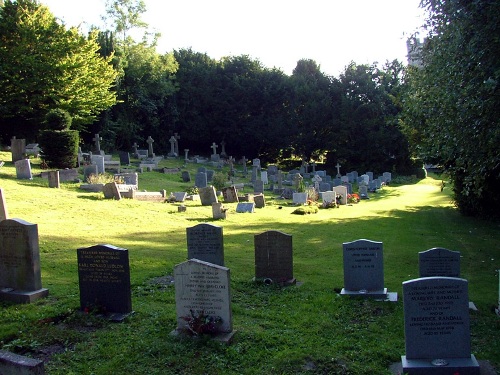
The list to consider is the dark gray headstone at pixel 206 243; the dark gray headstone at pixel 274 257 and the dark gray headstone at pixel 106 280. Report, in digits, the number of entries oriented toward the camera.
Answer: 3

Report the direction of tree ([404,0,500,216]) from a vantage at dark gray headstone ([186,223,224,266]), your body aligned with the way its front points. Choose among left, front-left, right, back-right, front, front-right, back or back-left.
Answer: left

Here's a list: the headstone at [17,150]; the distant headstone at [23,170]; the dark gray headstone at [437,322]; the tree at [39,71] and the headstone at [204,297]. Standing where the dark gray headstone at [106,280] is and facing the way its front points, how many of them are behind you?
3

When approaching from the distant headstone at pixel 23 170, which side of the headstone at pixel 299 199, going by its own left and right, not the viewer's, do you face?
right

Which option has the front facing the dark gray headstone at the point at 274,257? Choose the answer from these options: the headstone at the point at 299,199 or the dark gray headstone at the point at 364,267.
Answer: the headstone

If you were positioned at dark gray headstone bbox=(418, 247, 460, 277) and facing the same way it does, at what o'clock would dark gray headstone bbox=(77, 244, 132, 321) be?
dark gray headstone bbox=(77, 244, 132, 321) is roughly at 2 o'clock from dark gray headstone bbox=(418, 247, 460, 277).

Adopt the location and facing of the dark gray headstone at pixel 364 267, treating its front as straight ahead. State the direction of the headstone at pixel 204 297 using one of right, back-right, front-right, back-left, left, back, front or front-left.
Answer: front-right

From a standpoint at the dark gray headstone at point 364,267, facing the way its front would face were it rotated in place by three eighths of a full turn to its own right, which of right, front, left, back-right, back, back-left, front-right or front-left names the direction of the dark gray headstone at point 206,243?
front-left

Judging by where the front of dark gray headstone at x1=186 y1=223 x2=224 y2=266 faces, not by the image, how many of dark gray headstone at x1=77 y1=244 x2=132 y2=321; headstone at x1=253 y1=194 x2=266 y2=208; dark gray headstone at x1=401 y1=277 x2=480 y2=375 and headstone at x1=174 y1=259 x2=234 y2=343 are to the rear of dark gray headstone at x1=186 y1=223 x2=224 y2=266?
1

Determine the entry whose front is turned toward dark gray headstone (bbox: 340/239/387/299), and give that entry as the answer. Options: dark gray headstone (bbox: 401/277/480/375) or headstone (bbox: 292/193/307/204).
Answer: the headstone

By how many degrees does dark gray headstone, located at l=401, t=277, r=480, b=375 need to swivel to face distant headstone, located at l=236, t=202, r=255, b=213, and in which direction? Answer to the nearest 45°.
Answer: approximately 135° to its right
